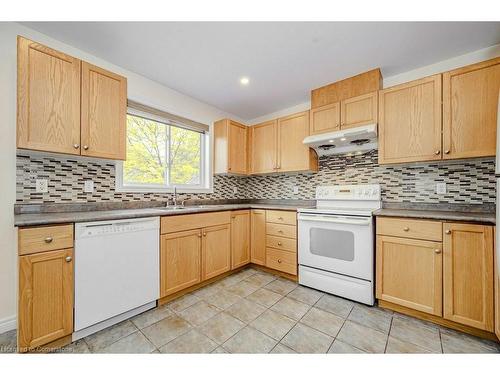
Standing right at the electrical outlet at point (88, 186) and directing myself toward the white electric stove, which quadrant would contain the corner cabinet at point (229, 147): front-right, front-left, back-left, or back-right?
front-left

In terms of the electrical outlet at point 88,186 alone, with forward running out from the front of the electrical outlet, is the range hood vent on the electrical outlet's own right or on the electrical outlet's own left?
on the electrical outlet's own left

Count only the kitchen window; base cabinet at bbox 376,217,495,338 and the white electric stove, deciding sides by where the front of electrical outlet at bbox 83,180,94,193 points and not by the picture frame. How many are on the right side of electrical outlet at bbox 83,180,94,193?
0

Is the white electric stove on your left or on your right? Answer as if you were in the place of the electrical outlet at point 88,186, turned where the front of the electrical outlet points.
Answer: on your left

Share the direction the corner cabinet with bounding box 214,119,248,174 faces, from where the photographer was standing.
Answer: facing the viewer and to the right of the viewer

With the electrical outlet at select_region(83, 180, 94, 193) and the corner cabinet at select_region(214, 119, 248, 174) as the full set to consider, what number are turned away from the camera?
0

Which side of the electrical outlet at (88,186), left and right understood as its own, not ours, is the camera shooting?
front

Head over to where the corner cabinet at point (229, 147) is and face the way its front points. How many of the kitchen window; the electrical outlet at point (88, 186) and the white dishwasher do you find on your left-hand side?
0

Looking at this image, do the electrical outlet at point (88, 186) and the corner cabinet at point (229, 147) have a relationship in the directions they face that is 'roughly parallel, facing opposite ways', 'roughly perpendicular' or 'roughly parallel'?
roughly parallel

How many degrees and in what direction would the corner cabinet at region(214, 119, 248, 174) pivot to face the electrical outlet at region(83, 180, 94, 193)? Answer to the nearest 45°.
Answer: approximately 90° to its right
